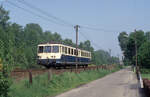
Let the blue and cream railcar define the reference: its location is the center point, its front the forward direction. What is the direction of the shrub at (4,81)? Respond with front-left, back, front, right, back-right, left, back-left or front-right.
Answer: front-left

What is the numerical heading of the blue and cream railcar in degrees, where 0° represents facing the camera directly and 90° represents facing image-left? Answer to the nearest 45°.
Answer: approximately 45°
